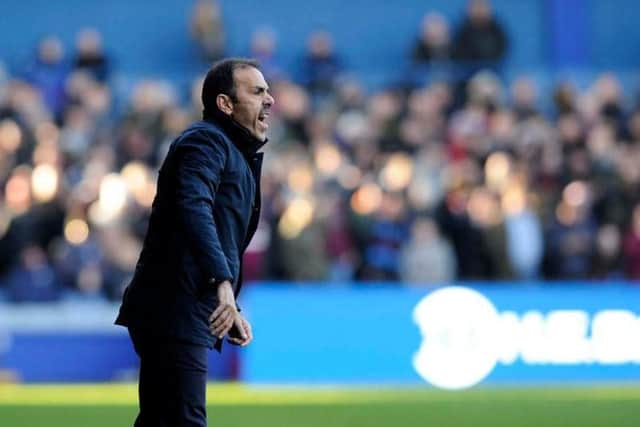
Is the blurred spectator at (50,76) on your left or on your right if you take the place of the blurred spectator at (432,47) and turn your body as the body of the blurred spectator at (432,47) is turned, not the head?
on your right

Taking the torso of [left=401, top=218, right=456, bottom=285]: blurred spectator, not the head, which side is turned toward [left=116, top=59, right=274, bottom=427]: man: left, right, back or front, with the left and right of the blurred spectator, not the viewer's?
front

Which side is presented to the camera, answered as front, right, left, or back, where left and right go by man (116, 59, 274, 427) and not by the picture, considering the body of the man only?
right

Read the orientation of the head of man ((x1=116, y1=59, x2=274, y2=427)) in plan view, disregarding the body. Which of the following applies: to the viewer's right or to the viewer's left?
to the viewer's right

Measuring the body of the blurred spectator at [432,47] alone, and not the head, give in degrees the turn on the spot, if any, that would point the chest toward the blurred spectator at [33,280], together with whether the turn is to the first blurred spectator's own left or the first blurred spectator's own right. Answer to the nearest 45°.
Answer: approximately 45° to the first blurred spectator's own right

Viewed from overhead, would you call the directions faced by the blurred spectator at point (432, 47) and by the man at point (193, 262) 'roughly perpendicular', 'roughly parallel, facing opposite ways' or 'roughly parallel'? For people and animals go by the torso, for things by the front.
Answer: roughly perpendicular

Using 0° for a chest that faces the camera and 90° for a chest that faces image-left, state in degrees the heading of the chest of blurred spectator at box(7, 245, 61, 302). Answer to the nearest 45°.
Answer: approximately 0°
